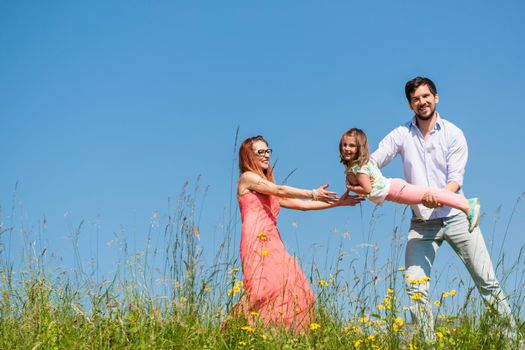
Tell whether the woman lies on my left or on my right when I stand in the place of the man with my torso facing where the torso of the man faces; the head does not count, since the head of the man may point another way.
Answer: on my right

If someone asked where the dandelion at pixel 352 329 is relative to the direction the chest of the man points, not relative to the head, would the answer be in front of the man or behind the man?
in front

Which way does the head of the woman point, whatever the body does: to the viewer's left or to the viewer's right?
to the viewer's right

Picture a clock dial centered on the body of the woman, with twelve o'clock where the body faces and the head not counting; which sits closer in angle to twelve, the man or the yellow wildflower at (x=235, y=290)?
the man

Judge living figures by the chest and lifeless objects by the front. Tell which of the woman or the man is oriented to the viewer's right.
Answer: the woman

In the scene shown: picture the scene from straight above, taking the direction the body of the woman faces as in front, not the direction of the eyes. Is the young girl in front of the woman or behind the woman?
in front

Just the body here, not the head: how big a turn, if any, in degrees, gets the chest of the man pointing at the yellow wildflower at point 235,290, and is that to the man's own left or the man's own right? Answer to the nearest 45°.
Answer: approximately 45° to the man's own right

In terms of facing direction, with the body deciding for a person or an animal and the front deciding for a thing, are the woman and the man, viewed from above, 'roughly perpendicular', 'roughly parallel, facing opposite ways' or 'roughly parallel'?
roughly perpendicular

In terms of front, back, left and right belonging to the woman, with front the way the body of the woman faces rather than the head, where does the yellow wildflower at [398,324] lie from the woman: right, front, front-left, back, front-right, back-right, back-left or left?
front-right

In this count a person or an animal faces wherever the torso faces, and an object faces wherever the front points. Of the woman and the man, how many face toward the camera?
1

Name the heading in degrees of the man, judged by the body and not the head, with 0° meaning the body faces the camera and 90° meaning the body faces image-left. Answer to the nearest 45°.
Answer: approximately 0°

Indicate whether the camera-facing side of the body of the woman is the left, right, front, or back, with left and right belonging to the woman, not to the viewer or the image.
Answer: right

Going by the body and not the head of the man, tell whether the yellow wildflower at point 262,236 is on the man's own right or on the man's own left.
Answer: on the man's own right
